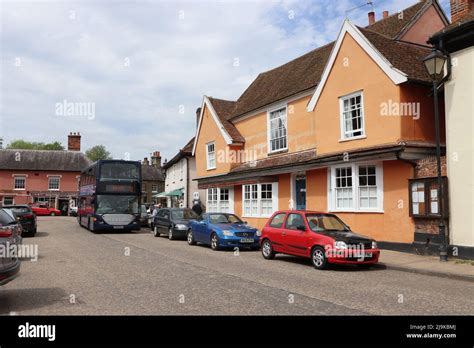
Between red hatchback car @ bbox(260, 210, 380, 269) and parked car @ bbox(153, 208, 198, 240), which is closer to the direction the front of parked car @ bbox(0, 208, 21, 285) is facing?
the parked car

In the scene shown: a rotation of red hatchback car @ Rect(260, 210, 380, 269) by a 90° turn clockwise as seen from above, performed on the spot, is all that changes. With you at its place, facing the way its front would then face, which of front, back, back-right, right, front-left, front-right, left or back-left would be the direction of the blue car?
right

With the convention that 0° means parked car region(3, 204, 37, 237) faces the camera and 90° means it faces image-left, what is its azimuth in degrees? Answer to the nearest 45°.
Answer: approximately 135°

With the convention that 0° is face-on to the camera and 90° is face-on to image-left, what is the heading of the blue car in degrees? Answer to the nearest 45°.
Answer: approximately 315°

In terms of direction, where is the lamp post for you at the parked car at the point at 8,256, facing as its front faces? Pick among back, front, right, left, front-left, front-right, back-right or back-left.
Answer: back-right

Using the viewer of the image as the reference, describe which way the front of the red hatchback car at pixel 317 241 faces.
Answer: facing the viewer and to the right of the viewer

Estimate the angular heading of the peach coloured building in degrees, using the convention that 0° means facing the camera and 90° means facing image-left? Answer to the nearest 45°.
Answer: approximately 45°

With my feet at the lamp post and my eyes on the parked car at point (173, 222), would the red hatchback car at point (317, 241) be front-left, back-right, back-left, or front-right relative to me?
front-left

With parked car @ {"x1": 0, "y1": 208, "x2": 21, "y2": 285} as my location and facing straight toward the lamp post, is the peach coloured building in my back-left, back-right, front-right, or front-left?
front-left

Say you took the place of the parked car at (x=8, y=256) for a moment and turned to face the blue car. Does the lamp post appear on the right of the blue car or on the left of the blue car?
right

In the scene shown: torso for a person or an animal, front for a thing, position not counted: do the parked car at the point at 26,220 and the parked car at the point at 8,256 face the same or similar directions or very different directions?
same or similar directions

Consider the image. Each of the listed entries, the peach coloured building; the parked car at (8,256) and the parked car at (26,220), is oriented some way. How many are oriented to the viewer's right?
0

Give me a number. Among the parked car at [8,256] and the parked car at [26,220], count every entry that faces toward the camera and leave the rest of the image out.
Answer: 0

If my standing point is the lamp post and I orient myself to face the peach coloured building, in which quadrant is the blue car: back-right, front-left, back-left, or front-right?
front-left

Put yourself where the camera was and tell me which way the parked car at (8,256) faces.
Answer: facing away from the viewer and to the left of the viewer
